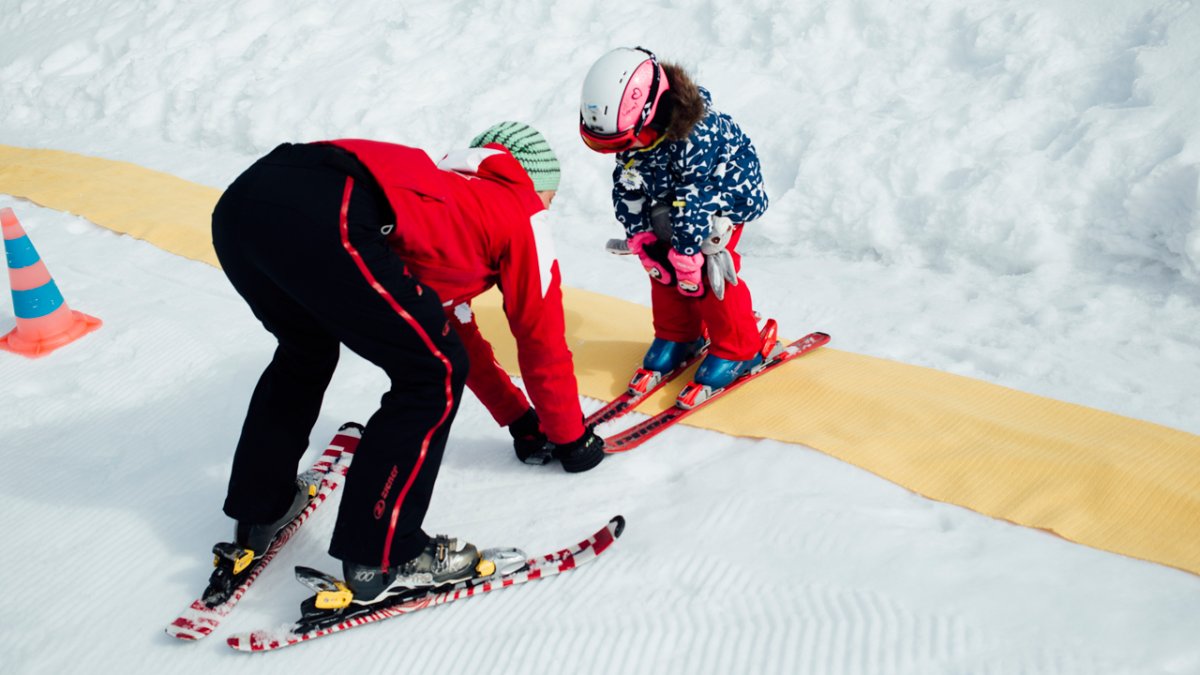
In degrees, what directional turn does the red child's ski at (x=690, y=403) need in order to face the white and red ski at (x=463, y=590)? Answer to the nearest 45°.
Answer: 0° — it already faces it

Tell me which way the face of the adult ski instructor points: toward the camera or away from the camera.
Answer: away from the camera

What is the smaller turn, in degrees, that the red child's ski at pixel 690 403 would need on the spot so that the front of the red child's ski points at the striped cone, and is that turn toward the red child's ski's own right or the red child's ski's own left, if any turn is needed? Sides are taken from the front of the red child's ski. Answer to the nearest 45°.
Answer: approximately 45° to the red child's ski's own right

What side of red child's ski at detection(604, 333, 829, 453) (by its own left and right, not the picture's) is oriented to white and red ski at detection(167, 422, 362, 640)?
front

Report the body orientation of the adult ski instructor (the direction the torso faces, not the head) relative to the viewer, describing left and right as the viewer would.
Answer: facing away from the viewer and to the right of the viewer

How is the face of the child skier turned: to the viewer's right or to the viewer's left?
to the viewer's left
